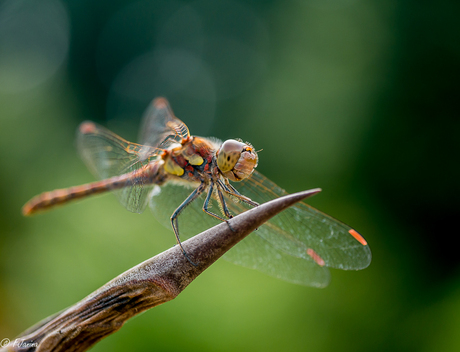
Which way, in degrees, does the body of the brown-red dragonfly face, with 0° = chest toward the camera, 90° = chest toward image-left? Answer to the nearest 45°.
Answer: approximately 315°
